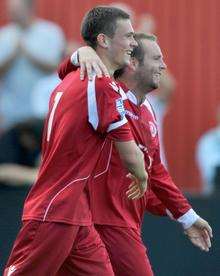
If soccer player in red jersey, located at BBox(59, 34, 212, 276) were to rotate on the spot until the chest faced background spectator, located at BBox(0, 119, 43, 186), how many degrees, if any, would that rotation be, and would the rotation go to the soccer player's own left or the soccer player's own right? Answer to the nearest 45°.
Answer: approximately 180°

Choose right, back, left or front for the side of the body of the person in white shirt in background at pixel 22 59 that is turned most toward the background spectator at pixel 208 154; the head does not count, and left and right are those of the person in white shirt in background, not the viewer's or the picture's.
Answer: left

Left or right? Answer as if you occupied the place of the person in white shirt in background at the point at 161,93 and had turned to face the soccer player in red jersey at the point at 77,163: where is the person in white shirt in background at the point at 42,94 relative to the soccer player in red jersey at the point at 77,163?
right

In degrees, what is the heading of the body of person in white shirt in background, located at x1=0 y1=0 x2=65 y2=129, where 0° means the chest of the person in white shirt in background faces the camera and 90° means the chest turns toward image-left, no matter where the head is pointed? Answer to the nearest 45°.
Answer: approximately 0°

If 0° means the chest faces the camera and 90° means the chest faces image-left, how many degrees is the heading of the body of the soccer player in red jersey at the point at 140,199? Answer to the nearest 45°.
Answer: approximately 315°

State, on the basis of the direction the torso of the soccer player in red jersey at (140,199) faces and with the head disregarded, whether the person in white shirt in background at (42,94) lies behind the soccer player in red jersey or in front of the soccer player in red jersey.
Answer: behind

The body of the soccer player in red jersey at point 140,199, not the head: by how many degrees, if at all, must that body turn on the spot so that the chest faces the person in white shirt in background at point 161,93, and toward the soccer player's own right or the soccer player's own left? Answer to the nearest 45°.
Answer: approximately 135° to the soccer player's own left

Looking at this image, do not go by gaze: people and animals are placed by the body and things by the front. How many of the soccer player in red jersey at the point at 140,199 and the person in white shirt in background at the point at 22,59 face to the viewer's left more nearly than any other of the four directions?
0

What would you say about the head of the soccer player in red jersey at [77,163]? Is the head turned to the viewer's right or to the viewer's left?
to the viewer's right

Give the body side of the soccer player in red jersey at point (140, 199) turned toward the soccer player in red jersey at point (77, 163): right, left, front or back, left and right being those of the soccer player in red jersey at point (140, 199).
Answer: right
